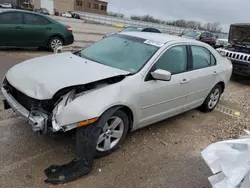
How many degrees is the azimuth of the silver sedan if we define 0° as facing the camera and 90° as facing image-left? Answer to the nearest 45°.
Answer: approximately 45°

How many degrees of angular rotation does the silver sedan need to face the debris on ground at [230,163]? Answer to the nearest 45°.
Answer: approximately 90° to its left

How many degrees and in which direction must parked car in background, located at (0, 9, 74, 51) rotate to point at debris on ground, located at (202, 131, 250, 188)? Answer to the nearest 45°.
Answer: approximately 90° to its left

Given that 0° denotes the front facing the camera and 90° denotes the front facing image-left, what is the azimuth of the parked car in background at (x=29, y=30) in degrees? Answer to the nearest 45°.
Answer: approximately 90°

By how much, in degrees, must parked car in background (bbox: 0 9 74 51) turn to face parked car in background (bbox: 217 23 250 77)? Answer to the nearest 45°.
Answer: approximately 180°

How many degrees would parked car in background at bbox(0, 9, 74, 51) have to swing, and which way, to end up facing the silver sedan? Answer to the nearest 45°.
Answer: approximately 90° to its left

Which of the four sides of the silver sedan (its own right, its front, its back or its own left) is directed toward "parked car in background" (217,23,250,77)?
back
